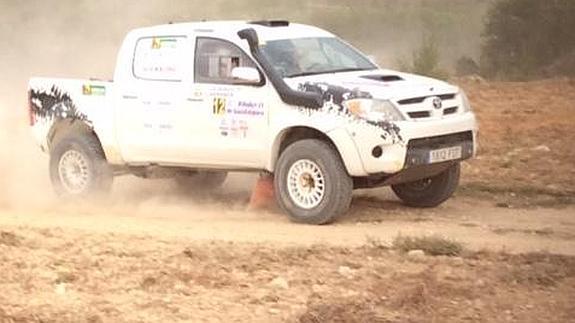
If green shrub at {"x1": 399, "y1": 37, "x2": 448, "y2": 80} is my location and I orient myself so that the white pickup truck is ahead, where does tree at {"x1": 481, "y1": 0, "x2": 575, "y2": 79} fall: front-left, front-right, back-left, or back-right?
back-left

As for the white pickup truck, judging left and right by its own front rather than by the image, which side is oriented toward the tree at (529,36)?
left

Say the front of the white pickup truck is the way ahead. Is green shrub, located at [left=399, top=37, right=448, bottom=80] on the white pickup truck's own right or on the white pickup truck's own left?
on the white pickup truck's own left

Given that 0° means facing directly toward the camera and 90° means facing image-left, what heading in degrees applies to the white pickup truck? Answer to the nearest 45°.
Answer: approximately 315°
